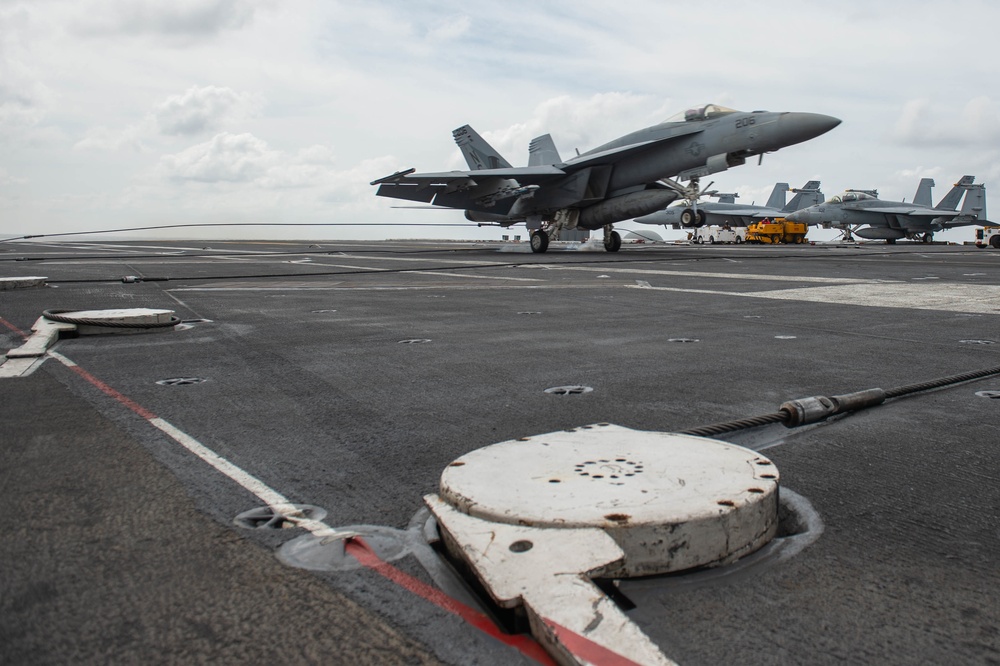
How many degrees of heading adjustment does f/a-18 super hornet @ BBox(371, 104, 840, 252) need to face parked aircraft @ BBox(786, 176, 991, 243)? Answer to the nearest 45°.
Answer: approximately 90° to its left

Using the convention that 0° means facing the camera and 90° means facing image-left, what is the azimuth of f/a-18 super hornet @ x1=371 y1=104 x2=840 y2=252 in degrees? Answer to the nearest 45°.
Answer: approximately 315°

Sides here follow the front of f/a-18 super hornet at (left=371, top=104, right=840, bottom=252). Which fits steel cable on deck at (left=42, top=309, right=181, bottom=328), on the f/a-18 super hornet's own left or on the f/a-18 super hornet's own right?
on the f/a-18 super hornet's own right
